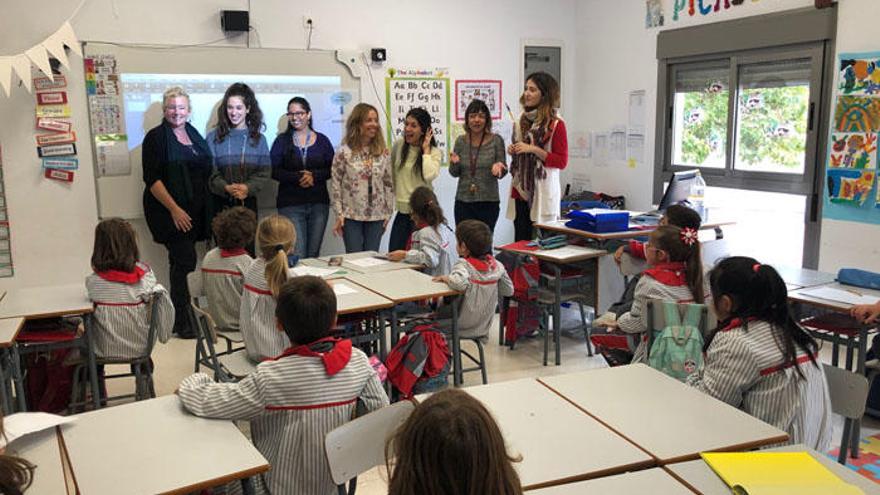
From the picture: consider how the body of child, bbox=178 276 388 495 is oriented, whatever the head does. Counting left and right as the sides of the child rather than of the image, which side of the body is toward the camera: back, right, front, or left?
back

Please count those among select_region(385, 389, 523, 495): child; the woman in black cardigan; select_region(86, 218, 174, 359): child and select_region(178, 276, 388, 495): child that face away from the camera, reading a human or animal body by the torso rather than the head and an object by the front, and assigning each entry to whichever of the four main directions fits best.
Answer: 3

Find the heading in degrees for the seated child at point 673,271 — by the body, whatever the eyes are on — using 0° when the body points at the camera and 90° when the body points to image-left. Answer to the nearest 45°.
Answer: approximately 135°

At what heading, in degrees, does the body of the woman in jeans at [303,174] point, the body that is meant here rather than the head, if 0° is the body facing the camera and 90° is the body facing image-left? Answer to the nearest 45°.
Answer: approximately 0°

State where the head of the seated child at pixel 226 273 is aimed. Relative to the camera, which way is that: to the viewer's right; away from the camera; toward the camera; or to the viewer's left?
away from the camera

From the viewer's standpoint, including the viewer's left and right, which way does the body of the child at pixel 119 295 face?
facing away from the viewer

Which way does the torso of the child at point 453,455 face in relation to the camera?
away from the camera

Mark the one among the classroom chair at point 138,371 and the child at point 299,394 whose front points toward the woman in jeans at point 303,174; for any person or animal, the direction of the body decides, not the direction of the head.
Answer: the child
